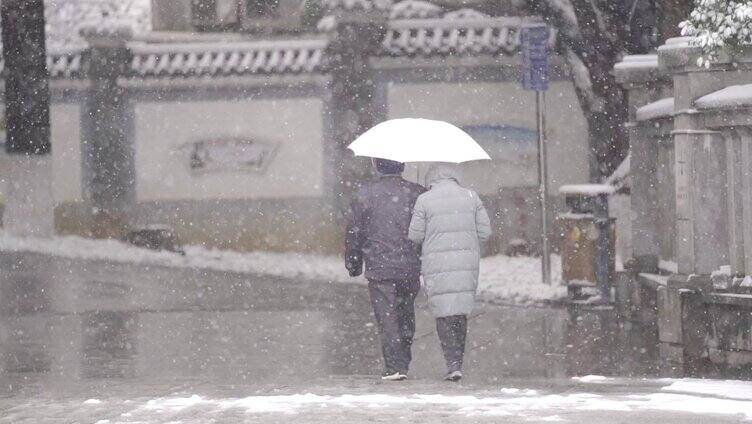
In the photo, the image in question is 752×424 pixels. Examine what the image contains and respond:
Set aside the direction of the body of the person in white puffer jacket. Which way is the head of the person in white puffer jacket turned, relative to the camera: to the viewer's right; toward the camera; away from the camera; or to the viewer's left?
away from the camera

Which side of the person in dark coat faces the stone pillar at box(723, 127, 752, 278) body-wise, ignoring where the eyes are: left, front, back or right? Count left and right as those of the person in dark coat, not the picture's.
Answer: right

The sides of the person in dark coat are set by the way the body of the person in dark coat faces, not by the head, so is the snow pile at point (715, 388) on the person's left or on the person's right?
on the person's right

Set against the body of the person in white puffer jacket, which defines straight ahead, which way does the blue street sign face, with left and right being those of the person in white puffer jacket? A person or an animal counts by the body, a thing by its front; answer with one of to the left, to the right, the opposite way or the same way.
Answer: the opposite way

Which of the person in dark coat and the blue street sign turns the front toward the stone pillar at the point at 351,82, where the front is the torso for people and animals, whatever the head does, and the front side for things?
the person in dark coat

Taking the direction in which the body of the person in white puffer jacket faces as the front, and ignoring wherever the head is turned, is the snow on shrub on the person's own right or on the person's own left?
on the person's own right

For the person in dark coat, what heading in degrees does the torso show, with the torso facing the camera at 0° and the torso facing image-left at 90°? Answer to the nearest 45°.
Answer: approximately 180°

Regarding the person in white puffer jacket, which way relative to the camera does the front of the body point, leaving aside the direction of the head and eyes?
away from the camera

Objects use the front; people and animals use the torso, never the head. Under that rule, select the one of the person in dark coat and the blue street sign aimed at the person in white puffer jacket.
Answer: the blue street sign
